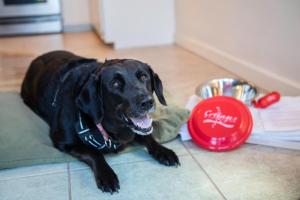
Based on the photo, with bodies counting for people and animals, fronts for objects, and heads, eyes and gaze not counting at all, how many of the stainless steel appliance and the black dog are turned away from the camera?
0

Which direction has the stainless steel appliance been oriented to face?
toward the camera

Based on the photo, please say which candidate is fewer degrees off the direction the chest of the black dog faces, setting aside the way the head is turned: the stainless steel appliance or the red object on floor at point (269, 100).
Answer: the red object on floor

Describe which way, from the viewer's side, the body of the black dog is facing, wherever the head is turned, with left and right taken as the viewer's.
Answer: facing the viewer and to the right of the viewer

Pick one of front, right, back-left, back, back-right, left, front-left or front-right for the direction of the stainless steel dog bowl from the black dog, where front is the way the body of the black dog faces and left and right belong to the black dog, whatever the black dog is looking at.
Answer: left

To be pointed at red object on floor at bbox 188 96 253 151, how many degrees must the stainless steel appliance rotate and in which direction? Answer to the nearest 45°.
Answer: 0° — it already faces it

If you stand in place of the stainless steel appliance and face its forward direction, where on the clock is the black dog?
The black dog is roughly at 12 o'clock from the stainless steel appliance.

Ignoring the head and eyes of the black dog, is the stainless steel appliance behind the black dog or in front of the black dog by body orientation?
behind

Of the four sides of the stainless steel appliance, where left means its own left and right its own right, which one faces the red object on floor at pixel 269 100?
front
